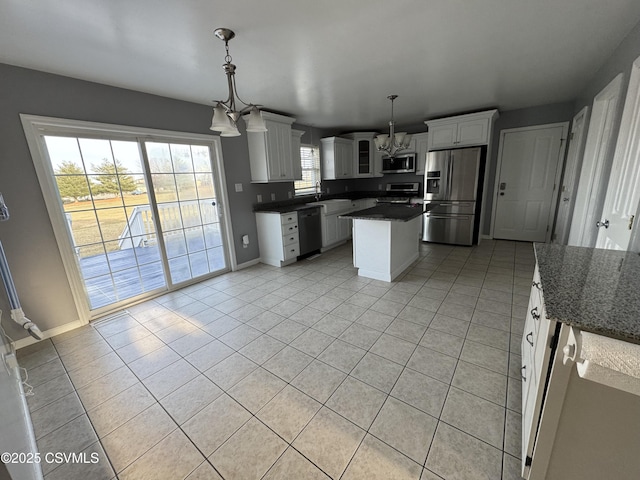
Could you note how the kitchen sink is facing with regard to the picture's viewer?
facing the viewer and to the right of the viewer

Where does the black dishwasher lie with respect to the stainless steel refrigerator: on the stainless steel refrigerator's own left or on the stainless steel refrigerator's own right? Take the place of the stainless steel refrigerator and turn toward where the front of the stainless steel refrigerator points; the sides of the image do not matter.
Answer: on the stainless steel refrigerator's own right

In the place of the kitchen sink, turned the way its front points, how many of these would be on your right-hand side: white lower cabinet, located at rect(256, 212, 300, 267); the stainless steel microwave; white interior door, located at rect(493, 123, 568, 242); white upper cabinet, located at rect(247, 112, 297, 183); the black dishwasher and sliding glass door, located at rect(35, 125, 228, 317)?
4

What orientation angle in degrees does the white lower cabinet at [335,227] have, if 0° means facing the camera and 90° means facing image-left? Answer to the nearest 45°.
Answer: approximately 315°

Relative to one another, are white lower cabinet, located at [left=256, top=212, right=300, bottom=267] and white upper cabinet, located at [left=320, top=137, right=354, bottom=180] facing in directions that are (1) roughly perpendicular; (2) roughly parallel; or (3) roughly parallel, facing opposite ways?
roughly parallel

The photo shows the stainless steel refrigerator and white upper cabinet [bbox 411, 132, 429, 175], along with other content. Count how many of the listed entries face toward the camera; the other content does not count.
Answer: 2

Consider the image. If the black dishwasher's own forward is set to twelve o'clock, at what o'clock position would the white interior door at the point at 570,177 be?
The white interior door is roughly at 11 o'clock from the black dishwasher.

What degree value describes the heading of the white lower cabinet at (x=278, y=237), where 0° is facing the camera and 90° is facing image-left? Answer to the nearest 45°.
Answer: approximately 315°

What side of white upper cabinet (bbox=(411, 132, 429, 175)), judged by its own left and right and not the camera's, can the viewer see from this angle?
front

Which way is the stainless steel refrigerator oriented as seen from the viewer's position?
toward the camera

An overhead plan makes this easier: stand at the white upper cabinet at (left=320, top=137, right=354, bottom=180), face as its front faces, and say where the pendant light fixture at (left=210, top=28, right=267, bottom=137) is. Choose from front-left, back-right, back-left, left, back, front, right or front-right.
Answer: front-right

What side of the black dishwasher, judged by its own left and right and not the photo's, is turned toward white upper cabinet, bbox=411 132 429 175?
left
